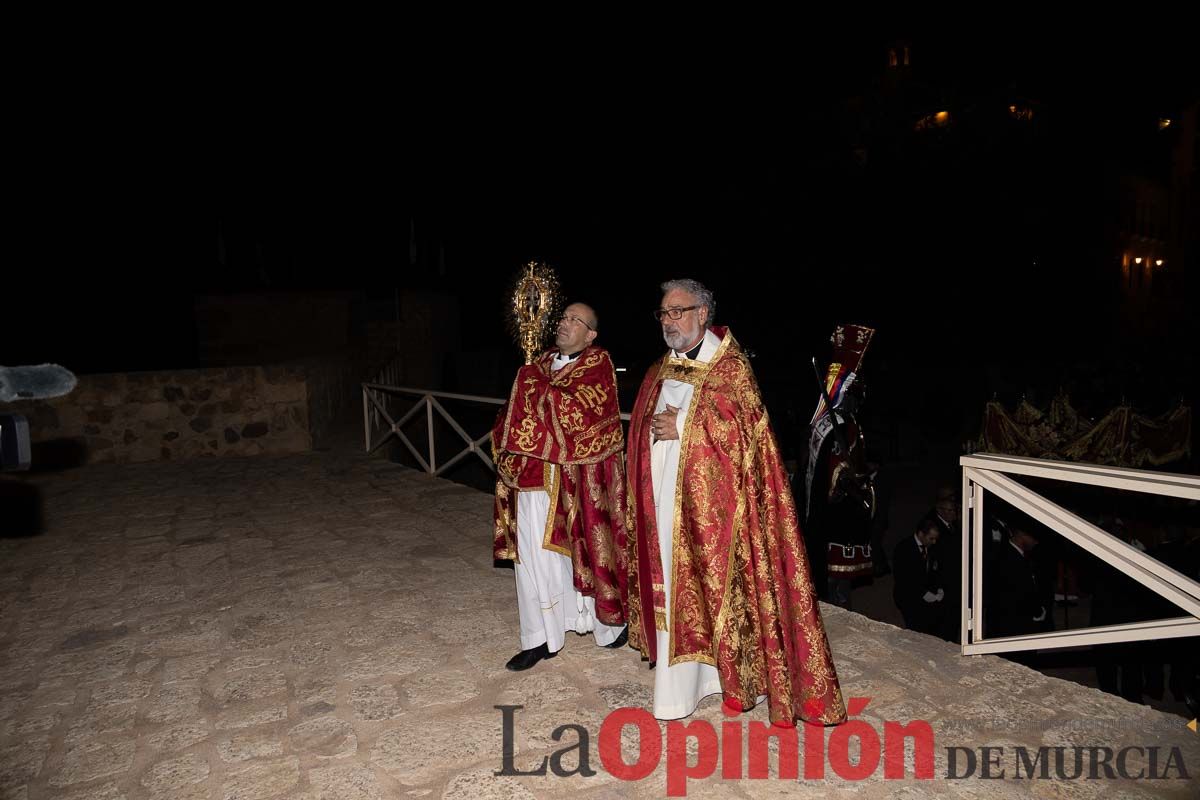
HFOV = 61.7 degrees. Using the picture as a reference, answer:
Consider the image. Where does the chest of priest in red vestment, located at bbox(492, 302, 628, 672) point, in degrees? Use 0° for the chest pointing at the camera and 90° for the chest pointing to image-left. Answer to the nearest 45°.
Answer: approximately 45°

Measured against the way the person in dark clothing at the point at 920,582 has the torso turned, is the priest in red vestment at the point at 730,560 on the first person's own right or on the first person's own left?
on the first person's own right

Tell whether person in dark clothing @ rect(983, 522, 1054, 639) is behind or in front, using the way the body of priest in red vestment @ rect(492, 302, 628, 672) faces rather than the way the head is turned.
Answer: behind

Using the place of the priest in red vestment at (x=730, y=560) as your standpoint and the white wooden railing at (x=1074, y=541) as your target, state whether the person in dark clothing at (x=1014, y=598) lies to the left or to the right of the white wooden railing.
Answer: left

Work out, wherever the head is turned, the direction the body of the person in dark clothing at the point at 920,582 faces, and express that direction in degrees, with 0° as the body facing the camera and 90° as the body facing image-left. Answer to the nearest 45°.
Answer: approximately 315°

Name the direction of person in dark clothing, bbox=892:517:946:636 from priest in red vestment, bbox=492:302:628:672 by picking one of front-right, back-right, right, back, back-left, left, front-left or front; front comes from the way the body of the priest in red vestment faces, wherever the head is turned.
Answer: back

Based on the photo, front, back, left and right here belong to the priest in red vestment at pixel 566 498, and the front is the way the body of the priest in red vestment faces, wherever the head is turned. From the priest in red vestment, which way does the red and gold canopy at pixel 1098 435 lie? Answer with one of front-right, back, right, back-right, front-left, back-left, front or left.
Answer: back

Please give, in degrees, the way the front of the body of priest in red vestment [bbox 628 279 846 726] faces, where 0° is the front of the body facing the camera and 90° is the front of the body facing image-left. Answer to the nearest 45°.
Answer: approximately 45°
